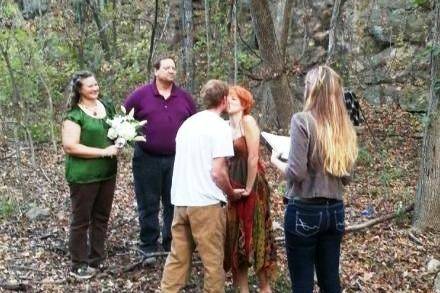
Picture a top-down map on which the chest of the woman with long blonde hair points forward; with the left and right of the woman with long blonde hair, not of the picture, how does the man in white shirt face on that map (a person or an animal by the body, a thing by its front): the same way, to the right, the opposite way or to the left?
to the right

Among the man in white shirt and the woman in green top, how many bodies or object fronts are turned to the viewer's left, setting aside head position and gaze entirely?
0

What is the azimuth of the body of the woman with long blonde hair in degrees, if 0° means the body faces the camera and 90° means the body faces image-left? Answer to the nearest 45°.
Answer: approximately 135°

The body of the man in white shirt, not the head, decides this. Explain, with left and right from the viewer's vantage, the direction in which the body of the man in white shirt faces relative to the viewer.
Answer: facing away from the viewer and to the right of the viewer

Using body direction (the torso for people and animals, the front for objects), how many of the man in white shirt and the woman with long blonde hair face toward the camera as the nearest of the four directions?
0

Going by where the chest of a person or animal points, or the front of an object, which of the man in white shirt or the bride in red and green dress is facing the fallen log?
the man in white shirt

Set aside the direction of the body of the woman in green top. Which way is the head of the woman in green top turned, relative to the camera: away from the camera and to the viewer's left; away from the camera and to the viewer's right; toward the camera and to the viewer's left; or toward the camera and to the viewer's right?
toward the camera and to the viewer's right

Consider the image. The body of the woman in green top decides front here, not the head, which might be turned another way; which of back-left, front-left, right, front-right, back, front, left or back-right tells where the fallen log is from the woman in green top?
front-left

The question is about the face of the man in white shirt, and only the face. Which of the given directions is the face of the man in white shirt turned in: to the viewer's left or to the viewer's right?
to the viewer's right

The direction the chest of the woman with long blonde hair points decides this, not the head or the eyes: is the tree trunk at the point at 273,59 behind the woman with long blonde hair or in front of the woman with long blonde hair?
in front

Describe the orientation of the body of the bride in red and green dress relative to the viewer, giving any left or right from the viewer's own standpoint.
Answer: facing the viewer and to the left of the viewer

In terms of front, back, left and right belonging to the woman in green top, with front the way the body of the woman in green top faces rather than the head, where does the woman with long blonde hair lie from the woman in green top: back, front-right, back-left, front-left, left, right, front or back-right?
front

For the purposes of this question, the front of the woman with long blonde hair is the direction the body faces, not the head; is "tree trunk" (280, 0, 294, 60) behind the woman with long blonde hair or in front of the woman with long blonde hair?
in front

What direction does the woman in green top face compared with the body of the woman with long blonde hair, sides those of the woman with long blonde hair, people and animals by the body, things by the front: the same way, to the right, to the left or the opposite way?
the opposite way

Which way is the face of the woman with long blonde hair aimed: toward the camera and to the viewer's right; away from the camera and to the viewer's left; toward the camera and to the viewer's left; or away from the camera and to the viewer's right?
away from the camera and to the viewer's left

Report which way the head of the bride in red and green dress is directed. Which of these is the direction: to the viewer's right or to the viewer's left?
to the viewer's left

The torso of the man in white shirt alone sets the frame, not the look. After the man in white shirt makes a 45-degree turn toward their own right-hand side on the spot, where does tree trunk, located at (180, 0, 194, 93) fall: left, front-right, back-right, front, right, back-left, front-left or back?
left

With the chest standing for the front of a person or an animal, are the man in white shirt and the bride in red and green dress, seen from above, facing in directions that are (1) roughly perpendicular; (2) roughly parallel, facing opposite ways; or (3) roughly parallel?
roughly parallel, facing opposite ways

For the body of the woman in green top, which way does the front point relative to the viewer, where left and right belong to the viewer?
facing the viewer and to the right of the viewer
